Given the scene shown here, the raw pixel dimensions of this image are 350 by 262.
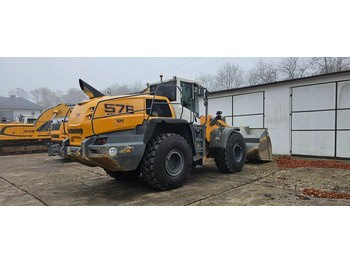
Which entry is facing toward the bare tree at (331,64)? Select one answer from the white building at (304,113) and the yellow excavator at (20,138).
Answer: the yellow excavator

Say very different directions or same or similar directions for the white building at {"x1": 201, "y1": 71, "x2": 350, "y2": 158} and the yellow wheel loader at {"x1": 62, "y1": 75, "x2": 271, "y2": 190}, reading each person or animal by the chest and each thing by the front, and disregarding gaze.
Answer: very different directions

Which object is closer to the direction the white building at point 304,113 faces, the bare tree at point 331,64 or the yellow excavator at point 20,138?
the yellow excavator

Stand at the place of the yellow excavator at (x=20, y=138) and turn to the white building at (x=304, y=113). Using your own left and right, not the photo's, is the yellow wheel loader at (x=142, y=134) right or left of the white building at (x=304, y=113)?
right

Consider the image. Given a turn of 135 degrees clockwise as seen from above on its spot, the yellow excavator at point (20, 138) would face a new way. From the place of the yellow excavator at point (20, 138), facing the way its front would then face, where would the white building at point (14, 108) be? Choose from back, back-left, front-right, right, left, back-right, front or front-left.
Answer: back-right

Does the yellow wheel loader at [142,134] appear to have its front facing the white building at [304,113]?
yes

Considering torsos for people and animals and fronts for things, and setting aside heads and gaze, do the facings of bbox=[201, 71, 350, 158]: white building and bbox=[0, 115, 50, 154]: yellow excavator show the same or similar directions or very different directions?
very different directions

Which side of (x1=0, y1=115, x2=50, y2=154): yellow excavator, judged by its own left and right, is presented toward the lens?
right

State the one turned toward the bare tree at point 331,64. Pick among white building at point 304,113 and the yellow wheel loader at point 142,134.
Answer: the yellow wheel loader

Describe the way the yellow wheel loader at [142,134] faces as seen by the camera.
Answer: facing away from the viewer and to the right of the viewer

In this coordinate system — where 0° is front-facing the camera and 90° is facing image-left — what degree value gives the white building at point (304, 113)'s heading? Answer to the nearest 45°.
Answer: approximately 45°

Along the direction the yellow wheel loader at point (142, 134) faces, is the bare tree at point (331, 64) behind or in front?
in front

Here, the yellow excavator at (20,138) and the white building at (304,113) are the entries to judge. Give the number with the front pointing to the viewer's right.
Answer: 1
